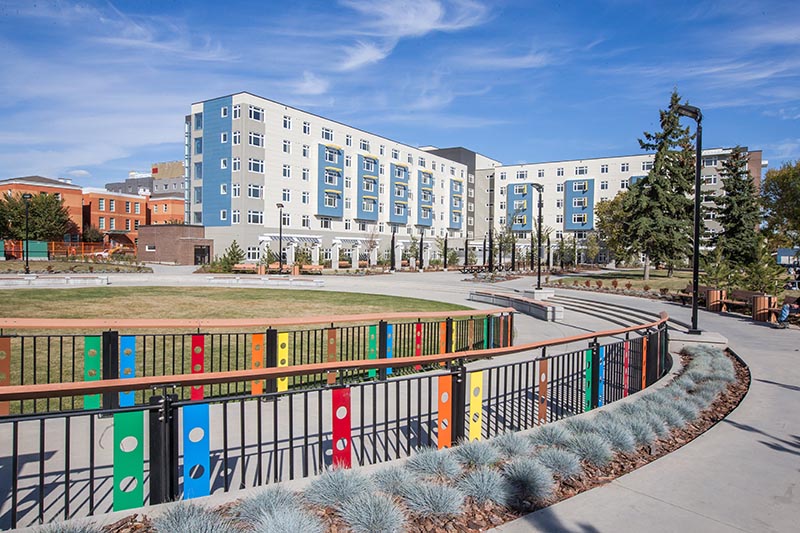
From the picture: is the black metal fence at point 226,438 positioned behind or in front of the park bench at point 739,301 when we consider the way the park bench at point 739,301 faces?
in front

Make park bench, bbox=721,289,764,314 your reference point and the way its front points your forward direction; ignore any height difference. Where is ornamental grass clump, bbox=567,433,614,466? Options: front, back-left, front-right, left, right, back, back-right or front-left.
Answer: front-left

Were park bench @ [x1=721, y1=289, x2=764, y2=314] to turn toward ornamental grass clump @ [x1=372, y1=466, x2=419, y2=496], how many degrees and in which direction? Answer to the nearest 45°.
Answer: approximately 45° to its left

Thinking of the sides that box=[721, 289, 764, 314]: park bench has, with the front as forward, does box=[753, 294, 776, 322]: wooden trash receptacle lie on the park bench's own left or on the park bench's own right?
on the park bench's own left

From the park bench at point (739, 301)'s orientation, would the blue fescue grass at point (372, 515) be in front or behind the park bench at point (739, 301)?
in front

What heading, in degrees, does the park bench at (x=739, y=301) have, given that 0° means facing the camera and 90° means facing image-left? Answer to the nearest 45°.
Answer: approximately 45°

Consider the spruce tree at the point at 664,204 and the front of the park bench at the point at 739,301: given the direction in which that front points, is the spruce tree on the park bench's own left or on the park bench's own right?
on the park bench's own right

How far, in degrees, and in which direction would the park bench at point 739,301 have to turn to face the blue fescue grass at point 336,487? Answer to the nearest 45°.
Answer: approximately 45° to its left

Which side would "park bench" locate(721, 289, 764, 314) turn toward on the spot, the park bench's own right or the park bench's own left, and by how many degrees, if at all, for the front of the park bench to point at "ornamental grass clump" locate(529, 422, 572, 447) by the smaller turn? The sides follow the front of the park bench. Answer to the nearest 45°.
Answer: approximately 45° to the park bench's own left

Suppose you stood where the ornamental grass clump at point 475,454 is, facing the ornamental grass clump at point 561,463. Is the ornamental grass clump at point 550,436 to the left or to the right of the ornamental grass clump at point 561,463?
left

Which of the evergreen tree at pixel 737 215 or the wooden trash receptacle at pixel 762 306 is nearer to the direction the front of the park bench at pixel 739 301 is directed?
the wooden trash receptacle
